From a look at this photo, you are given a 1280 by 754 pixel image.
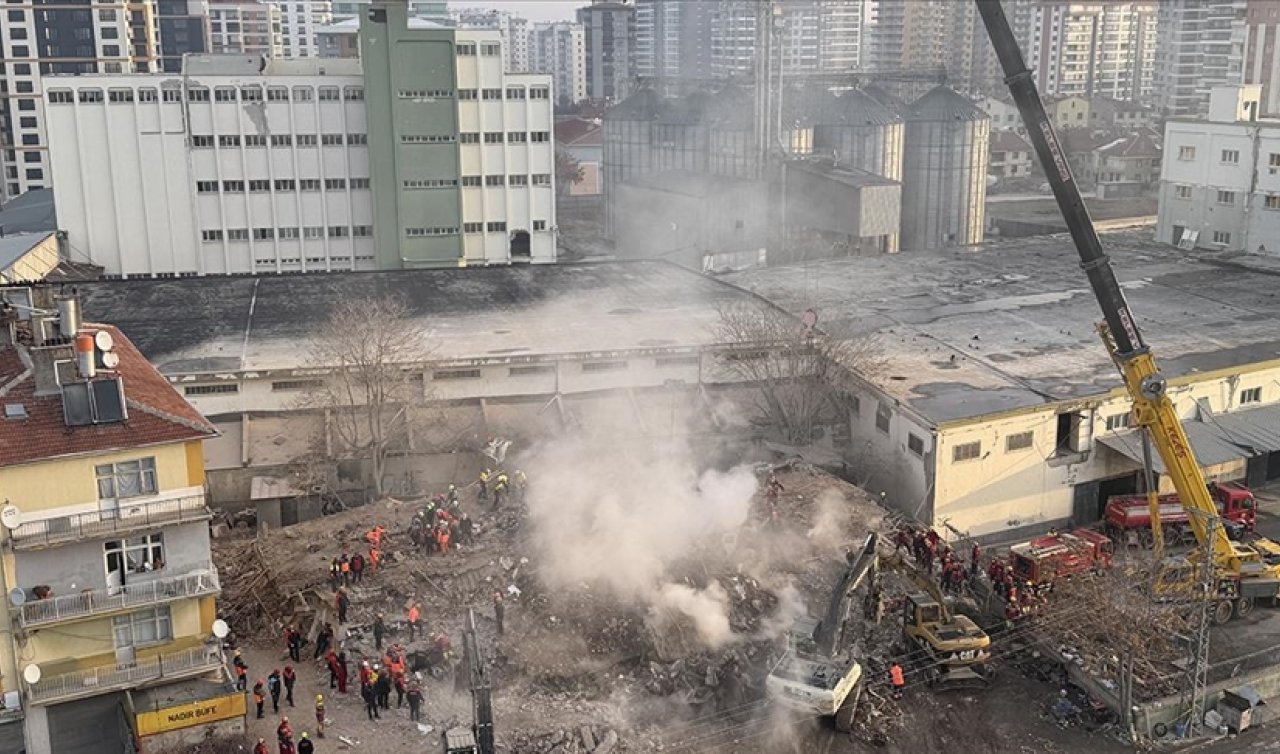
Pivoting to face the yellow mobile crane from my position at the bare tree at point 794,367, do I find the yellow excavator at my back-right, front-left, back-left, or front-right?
front-right

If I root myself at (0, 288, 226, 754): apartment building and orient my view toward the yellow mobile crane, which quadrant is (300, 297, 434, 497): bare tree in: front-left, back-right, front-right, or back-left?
front-left

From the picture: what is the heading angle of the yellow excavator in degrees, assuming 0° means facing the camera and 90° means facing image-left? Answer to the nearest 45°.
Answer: approximately 135°

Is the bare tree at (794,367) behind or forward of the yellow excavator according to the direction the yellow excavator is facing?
forward

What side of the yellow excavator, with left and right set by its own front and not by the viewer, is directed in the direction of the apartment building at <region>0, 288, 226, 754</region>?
left

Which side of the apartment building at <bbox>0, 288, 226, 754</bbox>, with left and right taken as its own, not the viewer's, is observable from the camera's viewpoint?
front

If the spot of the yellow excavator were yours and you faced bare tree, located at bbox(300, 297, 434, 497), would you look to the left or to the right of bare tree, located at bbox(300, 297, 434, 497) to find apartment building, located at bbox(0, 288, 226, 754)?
left

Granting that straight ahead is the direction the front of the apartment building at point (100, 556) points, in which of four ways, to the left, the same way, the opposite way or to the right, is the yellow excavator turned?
the opposite way

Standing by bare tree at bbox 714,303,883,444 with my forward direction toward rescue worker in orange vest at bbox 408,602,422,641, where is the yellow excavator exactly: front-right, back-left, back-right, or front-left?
front-left

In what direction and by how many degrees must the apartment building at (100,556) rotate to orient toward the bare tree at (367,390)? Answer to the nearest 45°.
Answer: approximately 135° to its left

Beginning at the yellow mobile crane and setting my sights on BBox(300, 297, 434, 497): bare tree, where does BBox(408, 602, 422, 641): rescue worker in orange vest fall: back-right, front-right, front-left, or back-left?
front-left

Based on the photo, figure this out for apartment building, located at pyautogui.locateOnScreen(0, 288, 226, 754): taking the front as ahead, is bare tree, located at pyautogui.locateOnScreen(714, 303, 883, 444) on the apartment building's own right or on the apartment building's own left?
on the apartment building's own left

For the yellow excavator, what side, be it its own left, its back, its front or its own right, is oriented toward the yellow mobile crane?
right
